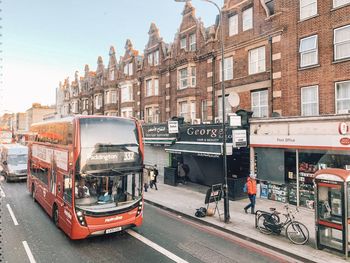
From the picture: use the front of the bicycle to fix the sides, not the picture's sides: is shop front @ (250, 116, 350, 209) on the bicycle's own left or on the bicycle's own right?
on the bicycle's own left

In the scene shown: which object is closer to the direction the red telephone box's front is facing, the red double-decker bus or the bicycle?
the red double-decker bus

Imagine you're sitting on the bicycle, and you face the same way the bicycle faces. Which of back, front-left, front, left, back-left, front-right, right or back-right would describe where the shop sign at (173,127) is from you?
back

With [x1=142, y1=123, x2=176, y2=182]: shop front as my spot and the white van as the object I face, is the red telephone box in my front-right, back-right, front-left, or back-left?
back-left

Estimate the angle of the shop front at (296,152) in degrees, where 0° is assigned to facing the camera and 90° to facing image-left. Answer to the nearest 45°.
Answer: approximately 45°

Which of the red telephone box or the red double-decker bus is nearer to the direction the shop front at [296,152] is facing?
the red double-decker bus

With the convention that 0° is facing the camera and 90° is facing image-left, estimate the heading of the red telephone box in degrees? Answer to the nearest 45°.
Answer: approximately 45°

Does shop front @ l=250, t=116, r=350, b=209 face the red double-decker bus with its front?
yes

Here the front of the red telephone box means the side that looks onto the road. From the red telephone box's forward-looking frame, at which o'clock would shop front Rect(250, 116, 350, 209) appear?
The shop front is roughly at 4 o'clock from the red telephone box.

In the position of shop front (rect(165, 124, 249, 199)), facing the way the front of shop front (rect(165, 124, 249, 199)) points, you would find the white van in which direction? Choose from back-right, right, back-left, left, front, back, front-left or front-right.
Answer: front-right
